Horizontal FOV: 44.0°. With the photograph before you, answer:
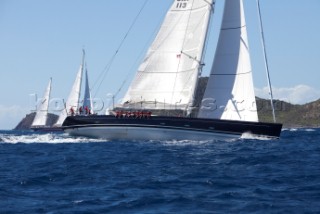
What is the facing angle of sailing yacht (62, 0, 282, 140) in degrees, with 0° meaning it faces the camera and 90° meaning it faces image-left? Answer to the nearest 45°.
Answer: approximately 270°
